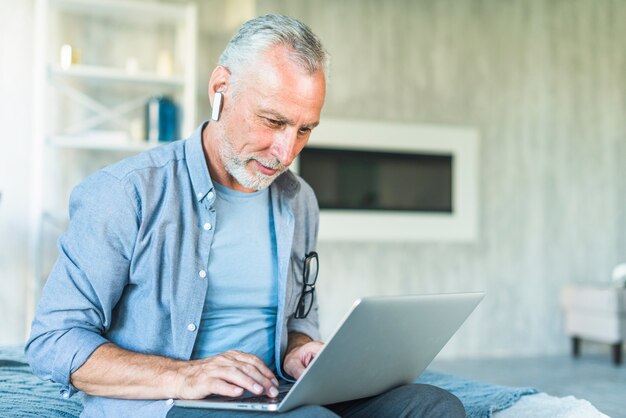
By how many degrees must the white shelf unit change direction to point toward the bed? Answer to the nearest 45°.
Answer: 0° — it already faces it

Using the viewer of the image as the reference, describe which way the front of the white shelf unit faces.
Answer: facing the viewer

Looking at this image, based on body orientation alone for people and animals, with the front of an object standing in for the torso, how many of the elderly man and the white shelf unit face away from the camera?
0

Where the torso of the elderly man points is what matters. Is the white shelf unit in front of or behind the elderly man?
behind

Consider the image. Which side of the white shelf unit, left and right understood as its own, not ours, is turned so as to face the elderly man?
front

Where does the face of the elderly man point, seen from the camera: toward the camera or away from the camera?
toward the camera
